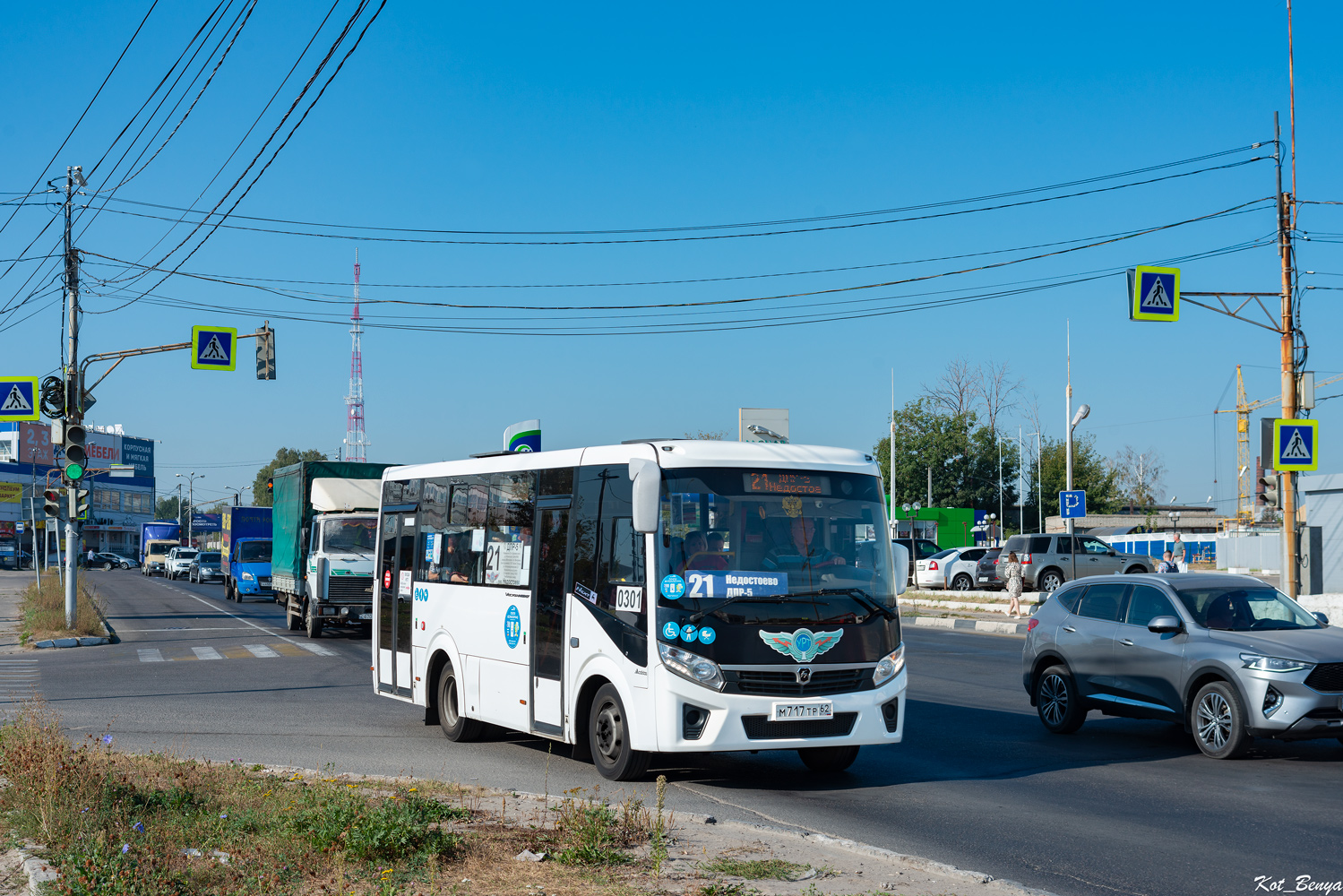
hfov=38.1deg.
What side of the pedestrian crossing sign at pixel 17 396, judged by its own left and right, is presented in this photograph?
front

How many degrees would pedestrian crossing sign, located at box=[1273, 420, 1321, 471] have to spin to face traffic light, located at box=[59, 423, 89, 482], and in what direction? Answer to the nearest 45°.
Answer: approximately 90° to its right

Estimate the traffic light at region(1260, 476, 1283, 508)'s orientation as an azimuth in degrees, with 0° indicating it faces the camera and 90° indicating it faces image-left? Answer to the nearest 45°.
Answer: approximately 45°

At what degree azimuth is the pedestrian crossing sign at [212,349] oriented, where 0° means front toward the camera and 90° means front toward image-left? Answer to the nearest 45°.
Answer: approximately 0°

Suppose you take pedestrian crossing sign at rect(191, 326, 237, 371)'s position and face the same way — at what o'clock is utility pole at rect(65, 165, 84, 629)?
The utility pole is roughly at 4 o'clock from the pedestrian crossing sign.

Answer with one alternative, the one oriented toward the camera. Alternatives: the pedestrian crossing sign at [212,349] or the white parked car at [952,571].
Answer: the pedestrian crossing sign

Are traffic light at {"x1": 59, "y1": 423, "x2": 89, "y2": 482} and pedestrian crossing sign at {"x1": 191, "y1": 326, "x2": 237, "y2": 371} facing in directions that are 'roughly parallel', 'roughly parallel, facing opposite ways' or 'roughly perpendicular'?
roughly parallel

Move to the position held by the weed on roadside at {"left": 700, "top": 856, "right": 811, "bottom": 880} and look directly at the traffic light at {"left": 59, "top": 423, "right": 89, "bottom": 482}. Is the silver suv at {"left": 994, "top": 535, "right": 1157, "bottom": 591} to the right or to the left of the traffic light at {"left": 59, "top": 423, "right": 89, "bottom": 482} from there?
right

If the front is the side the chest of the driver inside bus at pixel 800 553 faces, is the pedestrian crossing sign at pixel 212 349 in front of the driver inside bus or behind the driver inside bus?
behind

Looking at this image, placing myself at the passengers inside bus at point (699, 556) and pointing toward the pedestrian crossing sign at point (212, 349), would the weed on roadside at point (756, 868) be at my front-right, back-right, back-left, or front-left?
back-left

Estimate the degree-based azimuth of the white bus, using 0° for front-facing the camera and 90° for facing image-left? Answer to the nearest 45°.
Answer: approximately 315°

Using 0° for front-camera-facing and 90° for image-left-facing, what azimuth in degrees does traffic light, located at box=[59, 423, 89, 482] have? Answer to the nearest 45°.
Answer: approximately 0°
